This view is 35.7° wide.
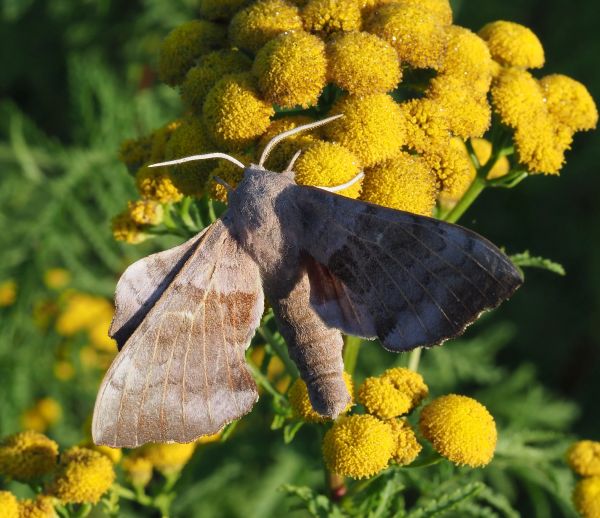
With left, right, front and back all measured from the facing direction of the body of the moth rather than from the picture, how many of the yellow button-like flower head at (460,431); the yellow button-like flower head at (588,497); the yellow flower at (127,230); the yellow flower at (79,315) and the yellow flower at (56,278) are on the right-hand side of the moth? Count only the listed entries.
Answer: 2

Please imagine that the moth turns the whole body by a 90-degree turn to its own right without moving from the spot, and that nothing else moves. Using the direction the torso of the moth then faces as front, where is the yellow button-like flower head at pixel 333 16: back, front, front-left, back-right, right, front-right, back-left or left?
left

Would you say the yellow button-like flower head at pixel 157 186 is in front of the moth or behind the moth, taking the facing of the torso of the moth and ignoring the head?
in front

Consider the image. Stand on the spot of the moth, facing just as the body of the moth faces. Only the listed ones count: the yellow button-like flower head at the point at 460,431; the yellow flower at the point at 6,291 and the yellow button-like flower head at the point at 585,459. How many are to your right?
2

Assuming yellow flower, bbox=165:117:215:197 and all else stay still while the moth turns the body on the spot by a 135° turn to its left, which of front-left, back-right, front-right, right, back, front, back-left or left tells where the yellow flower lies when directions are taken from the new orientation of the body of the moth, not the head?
right

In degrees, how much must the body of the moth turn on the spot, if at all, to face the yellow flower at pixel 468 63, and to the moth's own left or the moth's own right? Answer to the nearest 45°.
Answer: approximately 45° to the moth's own right

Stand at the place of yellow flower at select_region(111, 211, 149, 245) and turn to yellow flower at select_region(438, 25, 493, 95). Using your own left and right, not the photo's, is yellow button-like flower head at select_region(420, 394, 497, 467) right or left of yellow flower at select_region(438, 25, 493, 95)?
right

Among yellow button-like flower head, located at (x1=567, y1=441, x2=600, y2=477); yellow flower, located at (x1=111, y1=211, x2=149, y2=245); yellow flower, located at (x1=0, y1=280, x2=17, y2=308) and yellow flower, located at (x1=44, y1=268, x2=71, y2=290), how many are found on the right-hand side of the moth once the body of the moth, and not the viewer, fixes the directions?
1

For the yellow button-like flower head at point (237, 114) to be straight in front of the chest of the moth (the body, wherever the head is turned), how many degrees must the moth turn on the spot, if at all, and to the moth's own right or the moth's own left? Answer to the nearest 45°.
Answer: approximately 45° to the moth's own left

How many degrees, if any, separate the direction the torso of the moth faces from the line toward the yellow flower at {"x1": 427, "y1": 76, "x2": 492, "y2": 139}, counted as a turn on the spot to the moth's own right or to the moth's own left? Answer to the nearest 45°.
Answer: approximately 45° to the moth's own right

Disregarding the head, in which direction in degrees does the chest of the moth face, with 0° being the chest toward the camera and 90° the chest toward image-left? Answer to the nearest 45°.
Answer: approximately 180°

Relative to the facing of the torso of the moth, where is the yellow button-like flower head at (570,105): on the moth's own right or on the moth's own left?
on the moth's own right

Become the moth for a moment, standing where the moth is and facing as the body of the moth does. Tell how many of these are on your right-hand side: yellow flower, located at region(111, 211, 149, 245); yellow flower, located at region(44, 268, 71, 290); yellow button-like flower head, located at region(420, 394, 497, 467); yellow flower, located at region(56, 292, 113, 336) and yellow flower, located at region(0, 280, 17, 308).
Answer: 1
